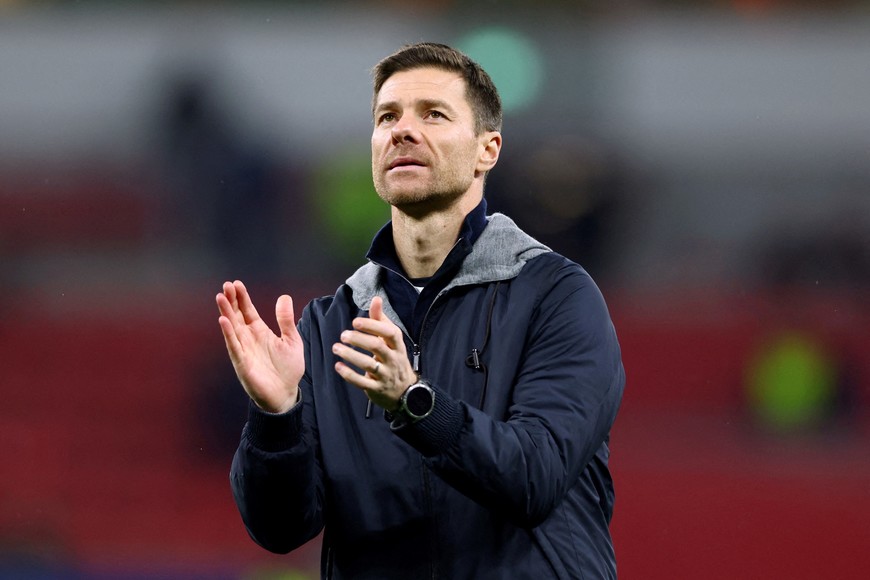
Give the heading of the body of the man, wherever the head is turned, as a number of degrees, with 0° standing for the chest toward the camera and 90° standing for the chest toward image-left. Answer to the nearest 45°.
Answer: approximately 45°

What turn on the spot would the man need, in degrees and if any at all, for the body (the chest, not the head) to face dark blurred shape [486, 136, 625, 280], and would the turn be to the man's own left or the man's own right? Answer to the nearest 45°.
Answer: approximately 135° to the man's own right

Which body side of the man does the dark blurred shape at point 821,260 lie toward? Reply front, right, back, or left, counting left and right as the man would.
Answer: back

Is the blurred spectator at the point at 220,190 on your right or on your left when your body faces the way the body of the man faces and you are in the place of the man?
on your right
